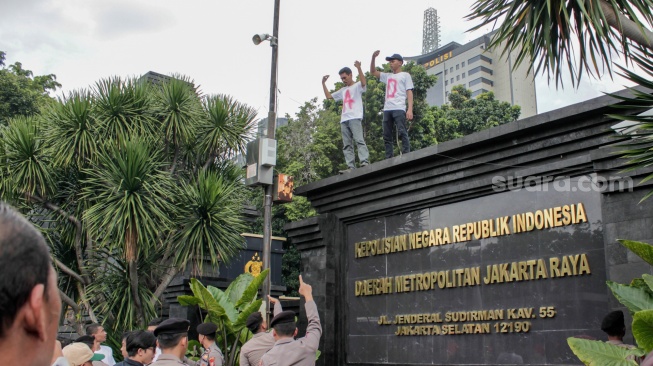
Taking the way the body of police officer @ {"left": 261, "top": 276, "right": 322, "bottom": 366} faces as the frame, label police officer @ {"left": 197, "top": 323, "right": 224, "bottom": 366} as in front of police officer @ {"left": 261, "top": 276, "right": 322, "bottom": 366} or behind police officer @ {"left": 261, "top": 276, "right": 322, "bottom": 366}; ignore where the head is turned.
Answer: in front

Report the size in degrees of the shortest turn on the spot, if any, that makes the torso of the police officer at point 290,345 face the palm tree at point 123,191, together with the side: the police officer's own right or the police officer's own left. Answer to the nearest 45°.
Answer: approximately 45° to the police officer's own left

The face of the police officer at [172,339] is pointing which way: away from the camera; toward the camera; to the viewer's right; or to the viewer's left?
away from the camera

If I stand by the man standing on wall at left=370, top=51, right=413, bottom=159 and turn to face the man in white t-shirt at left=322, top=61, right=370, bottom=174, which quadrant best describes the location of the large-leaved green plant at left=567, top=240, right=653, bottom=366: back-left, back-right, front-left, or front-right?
back-left

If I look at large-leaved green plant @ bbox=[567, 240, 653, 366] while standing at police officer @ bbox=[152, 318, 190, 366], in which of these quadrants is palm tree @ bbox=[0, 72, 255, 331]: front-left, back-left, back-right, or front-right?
back-left

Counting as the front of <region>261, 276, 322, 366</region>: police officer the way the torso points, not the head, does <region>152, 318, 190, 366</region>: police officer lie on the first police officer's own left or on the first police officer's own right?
on the first police officer's own left

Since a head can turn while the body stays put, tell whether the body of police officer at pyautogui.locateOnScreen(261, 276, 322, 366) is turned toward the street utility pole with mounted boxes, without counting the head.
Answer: yes

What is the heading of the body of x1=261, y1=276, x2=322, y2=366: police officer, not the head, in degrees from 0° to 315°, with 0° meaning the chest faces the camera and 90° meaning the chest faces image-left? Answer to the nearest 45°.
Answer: approximately 180°

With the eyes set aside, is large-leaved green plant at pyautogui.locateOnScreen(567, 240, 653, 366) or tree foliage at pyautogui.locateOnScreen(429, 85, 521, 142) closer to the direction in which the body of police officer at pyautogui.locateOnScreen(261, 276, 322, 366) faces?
the tree foliage

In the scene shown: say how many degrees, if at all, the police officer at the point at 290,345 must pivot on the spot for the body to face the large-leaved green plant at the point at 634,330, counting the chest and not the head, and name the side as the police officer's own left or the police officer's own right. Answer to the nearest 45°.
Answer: approximately 90° to the police officer's own right

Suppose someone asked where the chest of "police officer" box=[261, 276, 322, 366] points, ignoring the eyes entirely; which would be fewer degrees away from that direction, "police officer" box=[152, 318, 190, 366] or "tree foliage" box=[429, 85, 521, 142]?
the tree foliage

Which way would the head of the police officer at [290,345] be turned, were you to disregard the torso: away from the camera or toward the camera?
away from the camera
